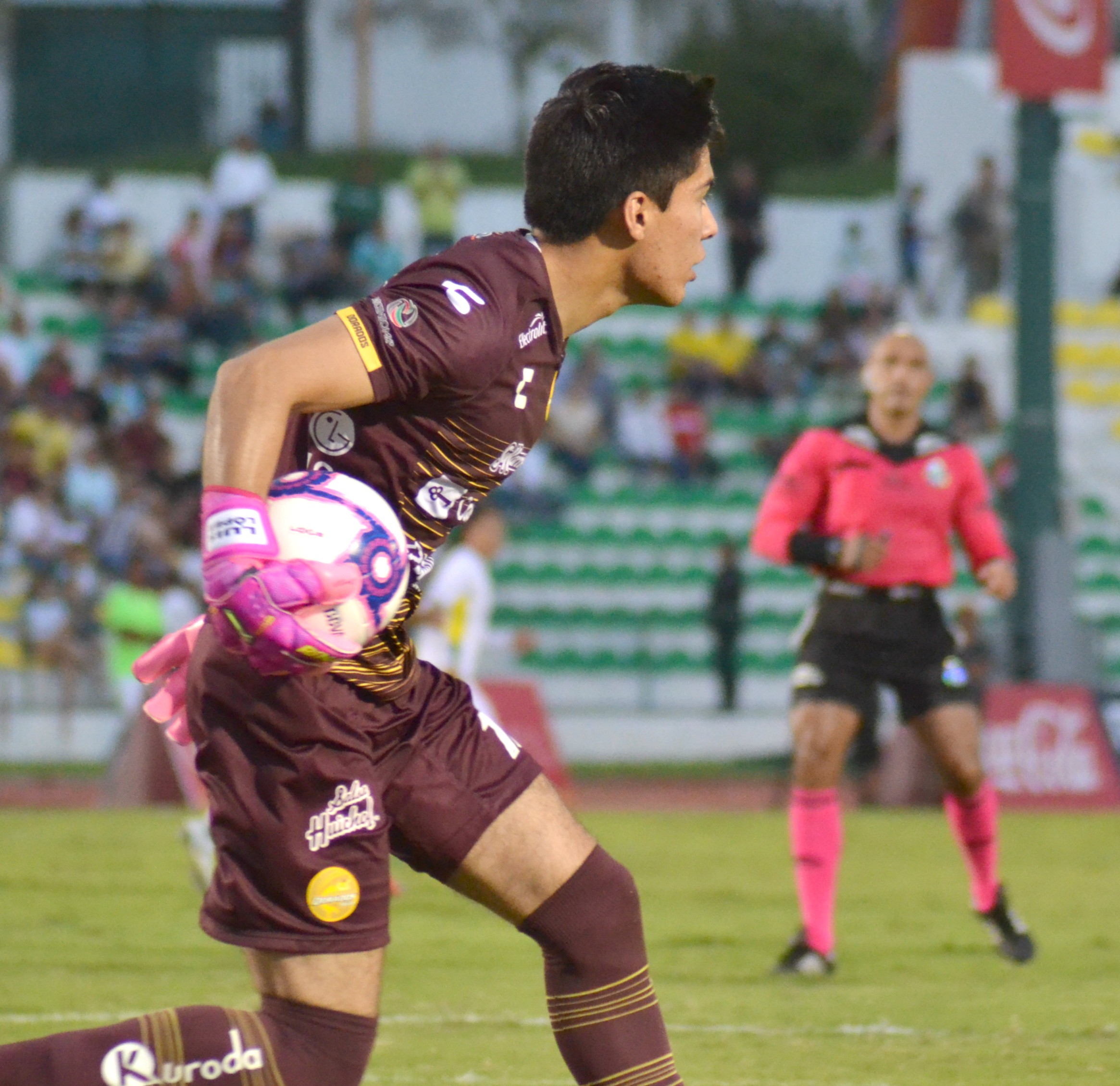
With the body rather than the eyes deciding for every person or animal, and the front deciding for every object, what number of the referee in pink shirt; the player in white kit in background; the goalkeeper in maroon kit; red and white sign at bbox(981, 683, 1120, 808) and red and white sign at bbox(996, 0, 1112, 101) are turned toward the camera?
3

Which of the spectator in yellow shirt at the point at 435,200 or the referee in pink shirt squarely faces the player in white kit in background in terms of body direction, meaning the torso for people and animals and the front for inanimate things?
the spectator in yellow shirt

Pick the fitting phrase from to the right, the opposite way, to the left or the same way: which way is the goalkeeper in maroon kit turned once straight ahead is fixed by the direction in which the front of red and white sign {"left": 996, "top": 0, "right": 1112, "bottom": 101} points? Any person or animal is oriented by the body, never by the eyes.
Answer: to the left

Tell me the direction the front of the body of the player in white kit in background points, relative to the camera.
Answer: to the viewer's right

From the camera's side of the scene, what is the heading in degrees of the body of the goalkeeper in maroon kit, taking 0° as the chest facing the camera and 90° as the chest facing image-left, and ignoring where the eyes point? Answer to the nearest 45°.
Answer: approximately 270°

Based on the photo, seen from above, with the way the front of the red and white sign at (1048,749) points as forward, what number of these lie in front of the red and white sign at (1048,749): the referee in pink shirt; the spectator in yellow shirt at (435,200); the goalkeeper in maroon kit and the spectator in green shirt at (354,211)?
2

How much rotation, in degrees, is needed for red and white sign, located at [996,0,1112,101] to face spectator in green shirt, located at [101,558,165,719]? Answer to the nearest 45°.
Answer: approximately 45° to its right

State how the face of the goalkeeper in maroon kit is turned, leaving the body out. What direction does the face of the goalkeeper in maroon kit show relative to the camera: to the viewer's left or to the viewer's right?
to the viewer's right

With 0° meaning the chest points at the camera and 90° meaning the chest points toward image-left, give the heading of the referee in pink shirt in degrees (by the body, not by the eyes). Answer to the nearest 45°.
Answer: approximately 0°
